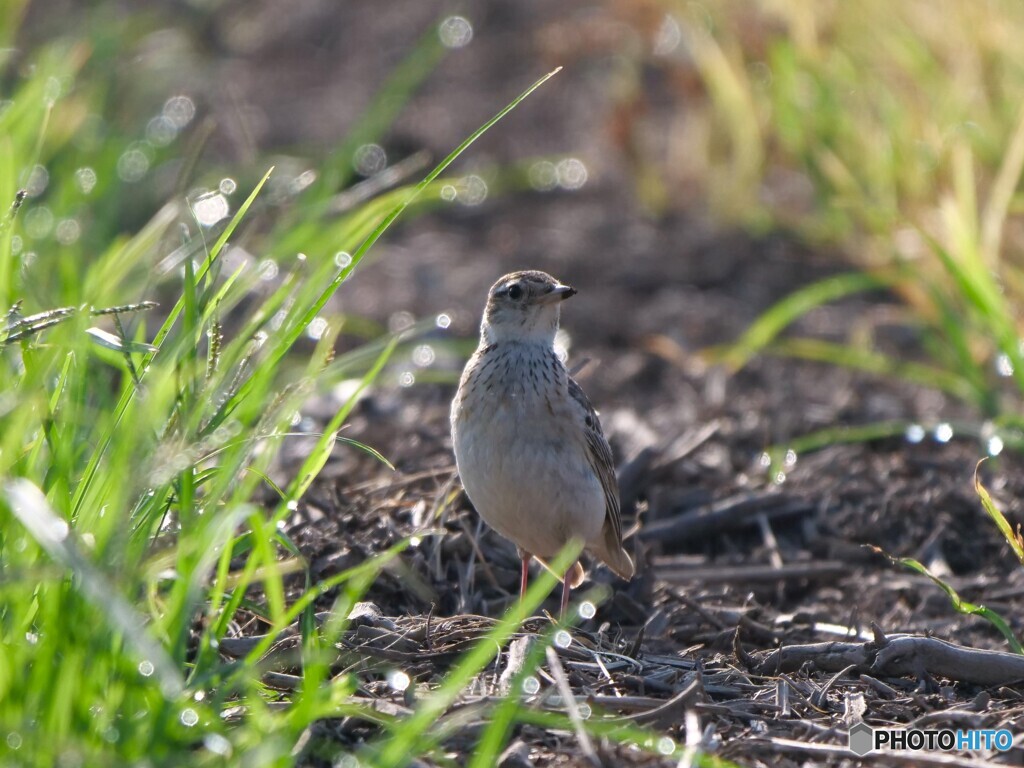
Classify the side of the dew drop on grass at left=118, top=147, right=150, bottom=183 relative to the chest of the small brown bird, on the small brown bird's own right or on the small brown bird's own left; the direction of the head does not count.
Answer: on the small brown bird's own right

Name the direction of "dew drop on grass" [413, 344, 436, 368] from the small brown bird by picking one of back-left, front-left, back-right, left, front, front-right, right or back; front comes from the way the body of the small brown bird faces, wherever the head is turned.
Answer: back-right

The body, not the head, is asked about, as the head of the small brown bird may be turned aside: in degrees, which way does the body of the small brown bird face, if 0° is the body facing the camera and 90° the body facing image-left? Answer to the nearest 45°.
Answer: approximately 45°

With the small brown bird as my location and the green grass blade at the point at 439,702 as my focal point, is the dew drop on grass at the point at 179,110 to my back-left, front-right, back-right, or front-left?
back-right

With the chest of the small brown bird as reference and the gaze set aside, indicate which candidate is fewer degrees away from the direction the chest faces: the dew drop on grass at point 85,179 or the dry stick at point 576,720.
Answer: the dry stick

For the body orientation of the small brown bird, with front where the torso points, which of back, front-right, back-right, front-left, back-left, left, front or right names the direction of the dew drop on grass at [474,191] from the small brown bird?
back-right

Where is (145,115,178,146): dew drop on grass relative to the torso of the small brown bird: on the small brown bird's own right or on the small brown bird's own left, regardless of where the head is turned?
on the small brown bird's own right

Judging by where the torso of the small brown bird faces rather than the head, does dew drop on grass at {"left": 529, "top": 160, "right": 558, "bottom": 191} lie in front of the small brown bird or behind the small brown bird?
behind

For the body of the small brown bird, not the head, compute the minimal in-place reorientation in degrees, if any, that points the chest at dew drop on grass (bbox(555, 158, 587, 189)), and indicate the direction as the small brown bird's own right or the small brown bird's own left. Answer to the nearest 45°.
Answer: approximately 135° to the small brown bird's own right
